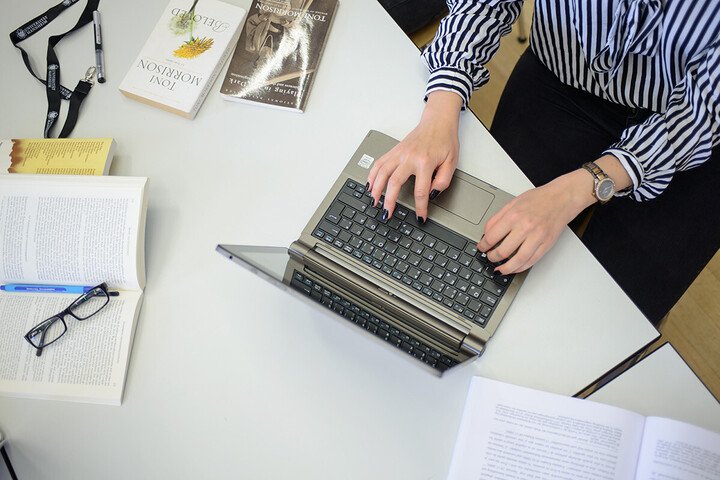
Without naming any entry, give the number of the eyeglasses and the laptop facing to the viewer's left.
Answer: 0

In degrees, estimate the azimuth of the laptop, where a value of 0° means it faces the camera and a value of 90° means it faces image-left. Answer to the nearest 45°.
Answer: approximately 225°

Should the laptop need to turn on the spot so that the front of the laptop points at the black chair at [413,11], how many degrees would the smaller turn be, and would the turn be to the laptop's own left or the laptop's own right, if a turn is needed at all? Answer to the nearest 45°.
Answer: approximately 45° to the laptop's own left
